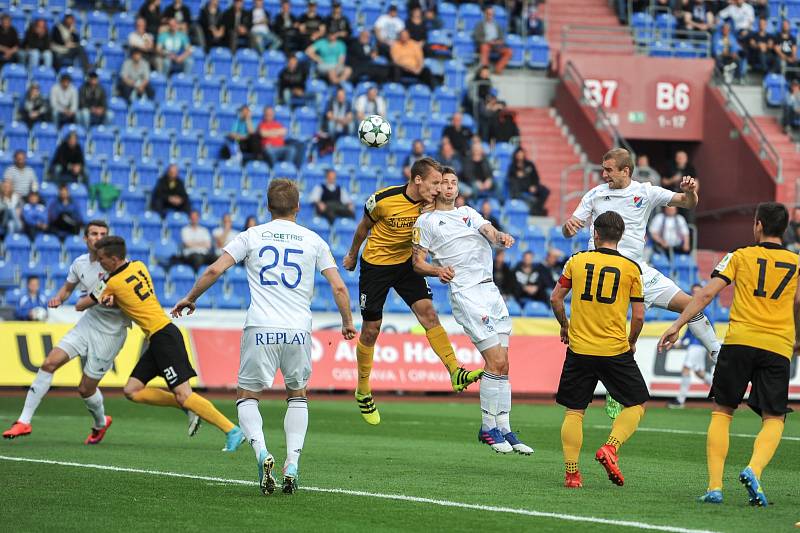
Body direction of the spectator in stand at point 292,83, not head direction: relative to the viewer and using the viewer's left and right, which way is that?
facing the viewer

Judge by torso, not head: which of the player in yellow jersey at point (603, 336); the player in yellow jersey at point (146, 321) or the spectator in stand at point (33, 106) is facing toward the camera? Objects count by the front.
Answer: the spectator in stand

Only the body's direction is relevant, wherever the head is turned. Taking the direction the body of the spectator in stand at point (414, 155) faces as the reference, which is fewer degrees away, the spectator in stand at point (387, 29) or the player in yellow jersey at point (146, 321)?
the player in yellow jersey

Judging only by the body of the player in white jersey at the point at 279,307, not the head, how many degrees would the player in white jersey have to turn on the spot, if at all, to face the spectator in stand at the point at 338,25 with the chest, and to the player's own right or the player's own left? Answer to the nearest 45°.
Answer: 0° — they already face them

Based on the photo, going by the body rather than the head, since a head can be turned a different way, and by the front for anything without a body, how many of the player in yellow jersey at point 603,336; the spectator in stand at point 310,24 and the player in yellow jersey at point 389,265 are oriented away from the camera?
1

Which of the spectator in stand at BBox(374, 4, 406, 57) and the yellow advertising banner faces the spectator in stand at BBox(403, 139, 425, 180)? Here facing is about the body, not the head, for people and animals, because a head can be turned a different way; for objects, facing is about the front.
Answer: the spectator in stand at BBox(374, 4, 406, 57)

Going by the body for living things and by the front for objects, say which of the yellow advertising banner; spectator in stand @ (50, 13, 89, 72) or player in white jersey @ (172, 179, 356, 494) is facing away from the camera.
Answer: the player in white jersey

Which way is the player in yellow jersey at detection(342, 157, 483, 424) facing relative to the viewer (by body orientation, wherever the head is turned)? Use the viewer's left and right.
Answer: facing the viewer and to the right of the viewer

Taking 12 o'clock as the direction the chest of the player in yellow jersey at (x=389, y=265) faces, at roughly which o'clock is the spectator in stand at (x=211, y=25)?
The spectator in stand is roughly at 7 o'clock from the player in yellow jersey.

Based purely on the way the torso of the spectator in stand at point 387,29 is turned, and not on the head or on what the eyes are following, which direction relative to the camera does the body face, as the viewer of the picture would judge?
toward the camera

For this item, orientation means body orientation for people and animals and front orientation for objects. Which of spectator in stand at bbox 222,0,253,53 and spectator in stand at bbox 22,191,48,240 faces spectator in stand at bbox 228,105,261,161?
spectator in stand at bbox 222,0,253,53

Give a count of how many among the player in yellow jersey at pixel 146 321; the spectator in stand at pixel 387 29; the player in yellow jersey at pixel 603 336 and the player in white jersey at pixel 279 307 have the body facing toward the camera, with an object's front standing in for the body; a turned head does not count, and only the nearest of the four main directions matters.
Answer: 1

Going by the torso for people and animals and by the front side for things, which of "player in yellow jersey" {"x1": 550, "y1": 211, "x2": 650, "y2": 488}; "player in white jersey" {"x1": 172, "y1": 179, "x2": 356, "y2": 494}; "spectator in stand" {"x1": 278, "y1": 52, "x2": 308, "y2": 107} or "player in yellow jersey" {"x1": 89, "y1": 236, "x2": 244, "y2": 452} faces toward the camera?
the spectator in stand

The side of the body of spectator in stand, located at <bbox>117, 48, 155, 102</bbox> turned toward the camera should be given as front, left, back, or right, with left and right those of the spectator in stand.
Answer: front

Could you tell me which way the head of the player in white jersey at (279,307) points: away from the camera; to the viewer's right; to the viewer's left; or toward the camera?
away from the camera

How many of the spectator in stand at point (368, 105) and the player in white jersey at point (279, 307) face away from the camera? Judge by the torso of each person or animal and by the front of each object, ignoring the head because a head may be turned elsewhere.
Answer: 1

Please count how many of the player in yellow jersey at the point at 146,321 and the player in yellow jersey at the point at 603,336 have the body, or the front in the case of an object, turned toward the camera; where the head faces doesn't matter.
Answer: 0

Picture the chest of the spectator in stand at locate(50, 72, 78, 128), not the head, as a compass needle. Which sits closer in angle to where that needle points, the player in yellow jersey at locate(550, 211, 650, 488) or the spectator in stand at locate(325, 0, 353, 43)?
the player in yellow jersey
